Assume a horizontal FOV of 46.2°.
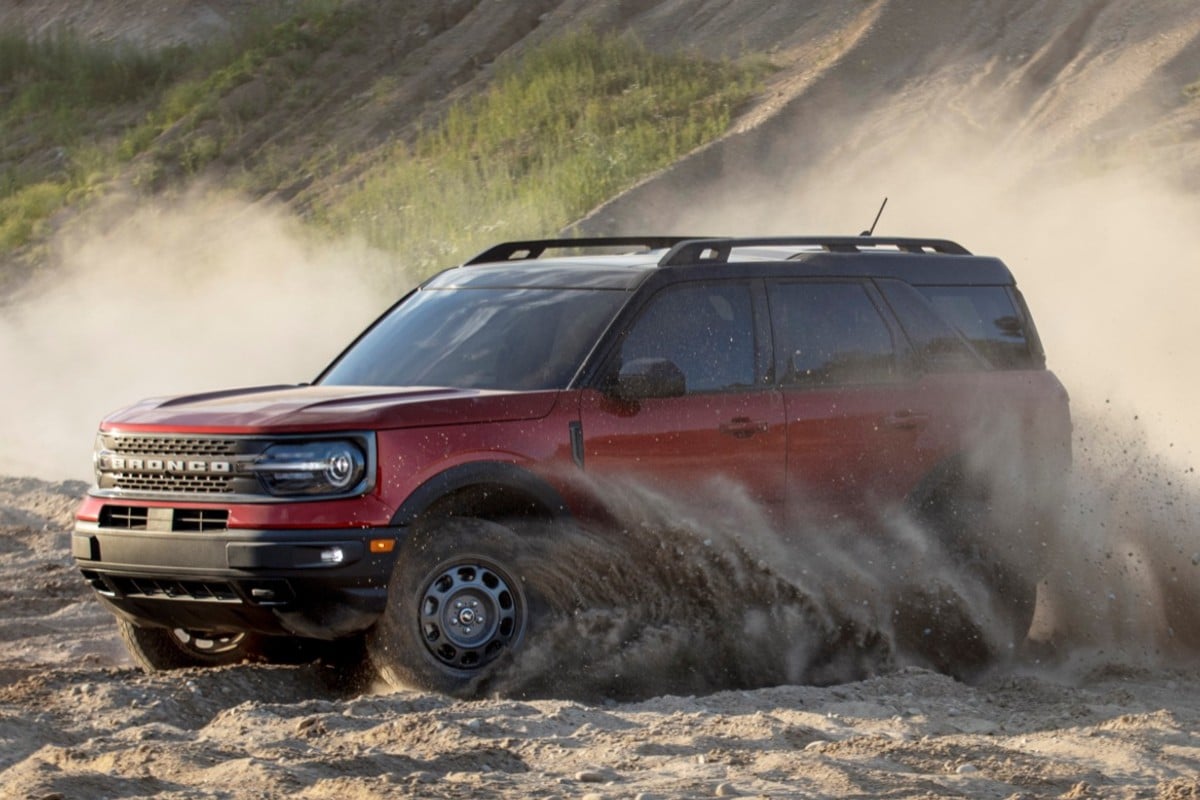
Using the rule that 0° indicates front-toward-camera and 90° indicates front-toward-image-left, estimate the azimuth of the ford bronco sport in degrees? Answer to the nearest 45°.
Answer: approximately 45°
